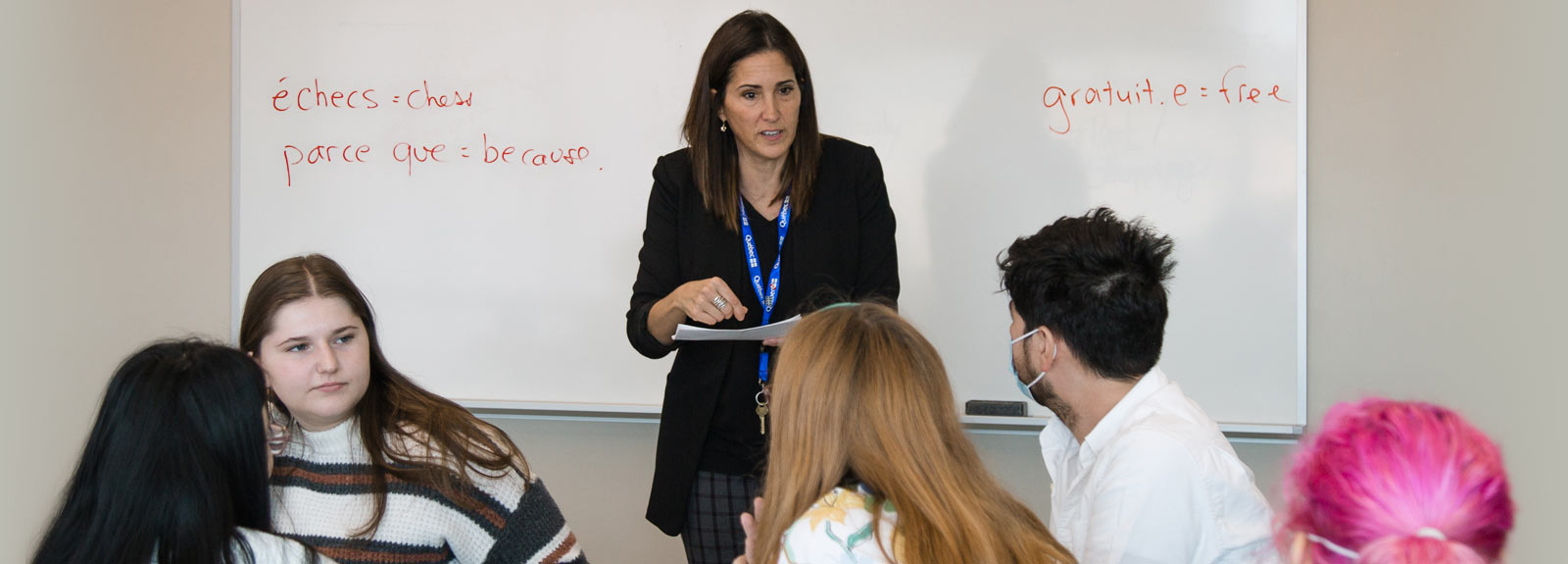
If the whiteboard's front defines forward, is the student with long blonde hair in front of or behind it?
in front

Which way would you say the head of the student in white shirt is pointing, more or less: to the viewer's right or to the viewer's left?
to the viewer's left

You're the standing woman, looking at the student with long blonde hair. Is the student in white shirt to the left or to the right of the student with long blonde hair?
left

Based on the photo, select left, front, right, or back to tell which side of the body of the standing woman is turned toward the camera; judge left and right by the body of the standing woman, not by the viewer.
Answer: front

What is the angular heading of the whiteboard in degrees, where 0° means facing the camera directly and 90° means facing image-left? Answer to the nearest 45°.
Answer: approximately 0°

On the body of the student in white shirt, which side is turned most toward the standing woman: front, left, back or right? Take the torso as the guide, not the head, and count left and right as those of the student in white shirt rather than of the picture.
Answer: front

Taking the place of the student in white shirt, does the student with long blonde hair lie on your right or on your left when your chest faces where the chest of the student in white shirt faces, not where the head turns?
on your left

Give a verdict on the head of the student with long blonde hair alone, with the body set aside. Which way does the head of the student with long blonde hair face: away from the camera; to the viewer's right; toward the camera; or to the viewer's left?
away from the camera

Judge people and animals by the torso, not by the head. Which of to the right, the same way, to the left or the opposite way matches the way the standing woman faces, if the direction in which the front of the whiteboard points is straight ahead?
the same way
